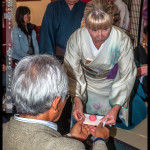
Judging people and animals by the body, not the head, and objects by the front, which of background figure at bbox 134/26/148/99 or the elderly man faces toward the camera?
the background figure

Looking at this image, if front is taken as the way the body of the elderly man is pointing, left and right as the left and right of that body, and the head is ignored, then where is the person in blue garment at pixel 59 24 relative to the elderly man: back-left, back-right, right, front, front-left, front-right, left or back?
front-left

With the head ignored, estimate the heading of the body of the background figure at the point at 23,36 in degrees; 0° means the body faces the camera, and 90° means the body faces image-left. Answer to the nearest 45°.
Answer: approximately 315°

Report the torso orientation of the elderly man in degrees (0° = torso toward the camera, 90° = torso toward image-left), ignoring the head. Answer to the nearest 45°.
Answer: approximately 225°

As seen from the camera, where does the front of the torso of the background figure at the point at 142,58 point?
toward the camera

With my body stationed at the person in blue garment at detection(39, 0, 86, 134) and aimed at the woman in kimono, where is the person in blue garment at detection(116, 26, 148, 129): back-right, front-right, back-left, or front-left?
front-left

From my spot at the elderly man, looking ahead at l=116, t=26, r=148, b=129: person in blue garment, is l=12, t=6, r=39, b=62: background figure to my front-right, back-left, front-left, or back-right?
front-left

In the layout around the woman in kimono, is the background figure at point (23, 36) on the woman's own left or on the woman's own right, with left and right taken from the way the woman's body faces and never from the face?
on the woman's own right

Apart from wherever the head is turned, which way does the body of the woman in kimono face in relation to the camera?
toward the camera

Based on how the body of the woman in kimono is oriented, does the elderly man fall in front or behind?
in front

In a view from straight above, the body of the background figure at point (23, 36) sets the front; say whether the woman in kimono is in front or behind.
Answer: in front

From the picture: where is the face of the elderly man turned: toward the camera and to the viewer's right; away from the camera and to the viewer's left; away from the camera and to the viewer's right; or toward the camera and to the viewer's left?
away from the camera and to the viewer's right

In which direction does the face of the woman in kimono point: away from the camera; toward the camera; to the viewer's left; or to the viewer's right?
toward the camera

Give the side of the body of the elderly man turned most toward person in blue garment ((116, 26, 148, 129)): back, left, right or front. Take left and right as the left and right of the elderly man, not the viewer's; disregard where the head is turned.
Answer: front
